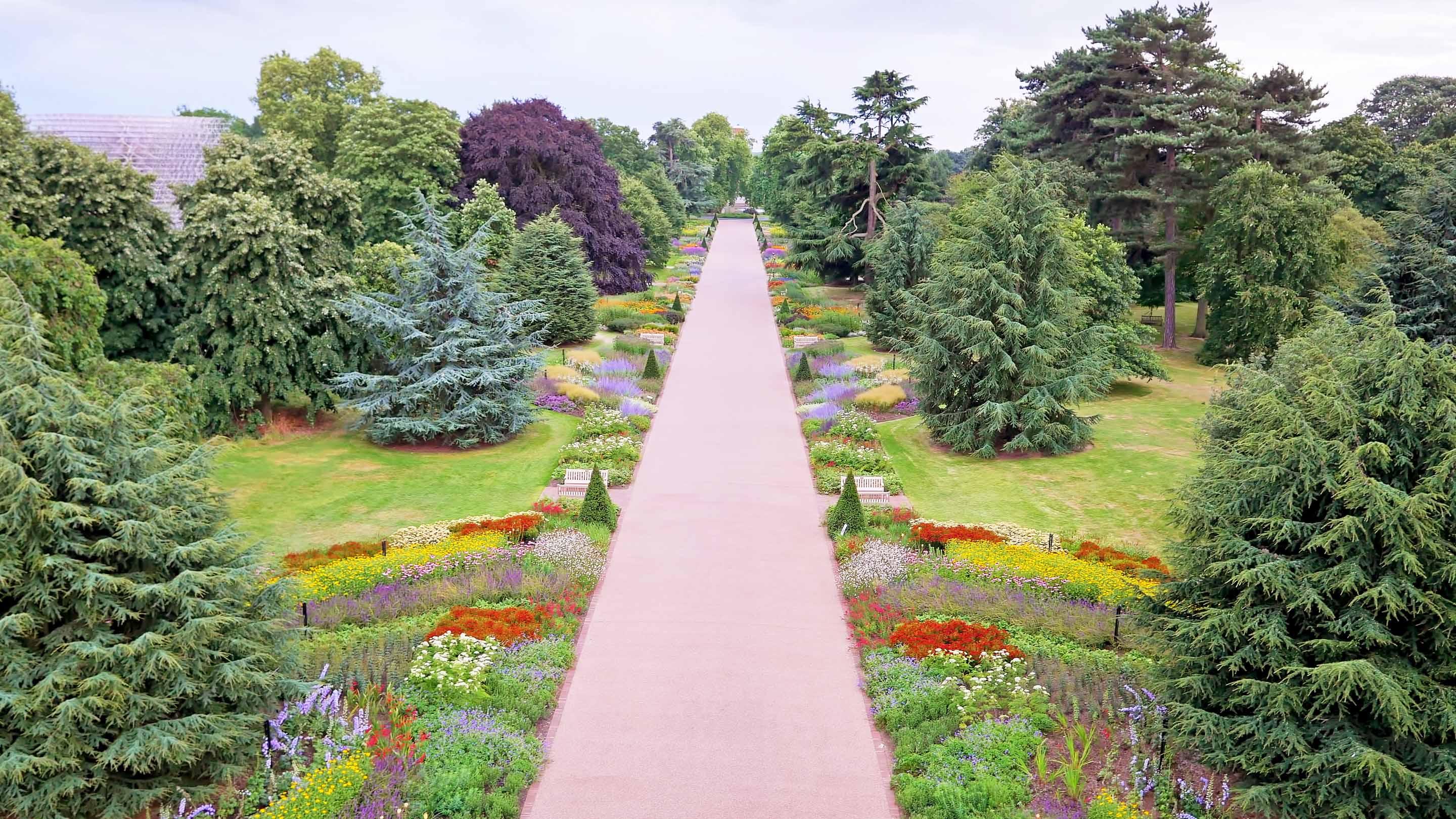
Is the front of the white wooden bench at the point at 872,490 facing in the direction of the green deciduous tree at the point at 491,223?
no

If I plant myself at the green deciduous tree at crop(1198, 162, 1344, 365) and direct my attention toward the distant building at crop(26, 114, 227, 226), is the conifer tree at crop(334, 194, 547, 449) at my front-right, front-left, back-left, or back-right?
front-left

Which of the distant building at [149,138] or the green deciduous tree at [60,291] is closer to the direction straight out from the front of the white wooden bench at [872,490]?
the green deciduous tree

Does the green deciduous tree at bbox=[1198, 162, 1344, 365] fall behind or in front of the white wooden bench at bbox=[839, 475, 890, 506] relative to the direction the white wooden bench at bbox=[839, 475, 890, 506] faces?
behind

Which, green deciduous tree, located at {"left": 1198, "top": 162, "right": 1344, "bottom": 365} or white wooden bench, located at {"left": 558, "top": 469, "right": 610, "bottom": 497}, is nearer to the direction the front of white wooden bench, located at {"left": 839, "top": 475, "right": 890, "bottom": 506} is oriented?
the white wooden bench

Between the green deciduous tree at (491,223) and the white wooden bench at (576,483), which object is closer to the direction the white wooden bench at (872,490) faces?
the white wooden bench

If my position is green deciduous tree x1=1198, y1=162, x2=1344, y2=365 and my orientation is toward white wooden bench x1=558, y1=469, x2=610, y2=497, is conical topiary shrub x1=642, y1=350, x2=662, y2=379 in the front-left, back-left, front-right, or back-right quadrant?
front-right

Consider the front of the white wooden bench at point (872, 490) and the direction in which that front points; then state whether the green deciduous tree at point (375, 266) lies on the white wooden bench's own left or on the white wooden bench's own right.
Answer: on the white wooden bench's own right

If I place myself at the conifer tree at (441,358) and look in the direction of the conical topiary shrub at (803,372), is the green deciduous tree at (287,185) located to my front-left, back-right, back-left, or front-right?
back-left

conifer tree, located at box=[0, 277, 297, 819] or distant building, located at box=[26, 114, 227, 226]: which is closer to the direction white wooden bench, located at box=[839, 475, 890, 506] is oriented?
the conifer tree

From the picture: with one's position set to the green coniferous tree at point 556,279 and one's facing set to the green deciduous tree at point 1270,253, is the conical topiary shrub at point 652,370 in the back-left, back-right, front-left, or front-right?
front-right
